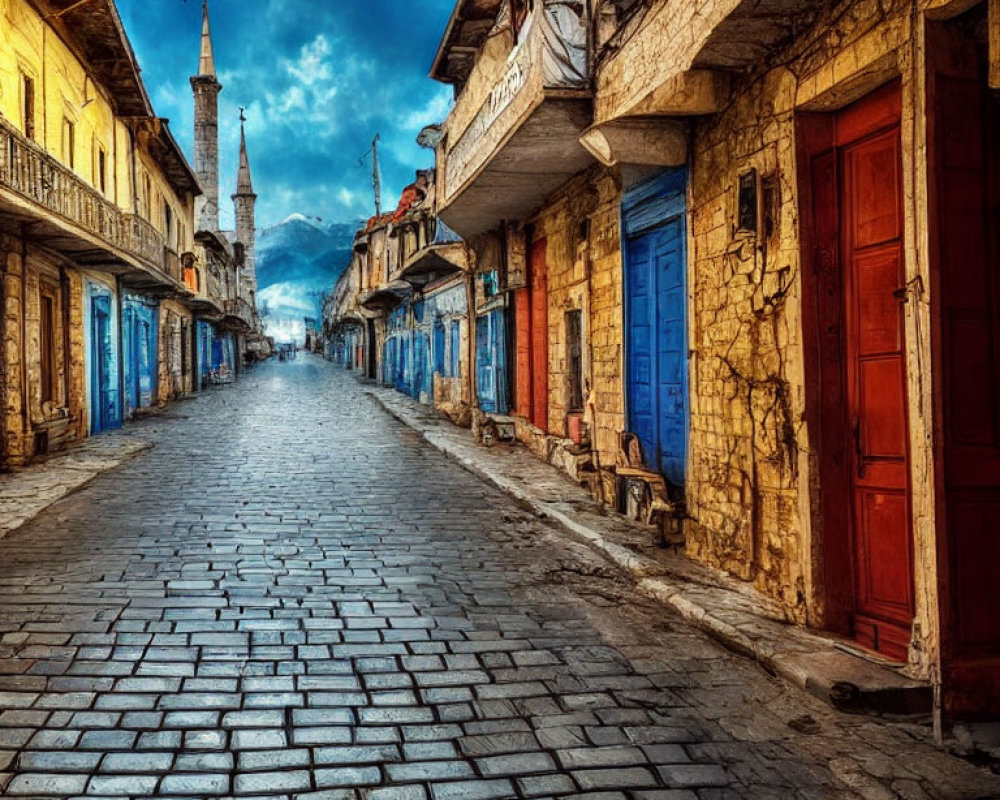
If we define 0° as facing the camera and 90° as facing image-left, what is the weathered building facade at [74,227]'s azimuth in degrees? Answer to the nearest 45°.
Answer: approximately 270°

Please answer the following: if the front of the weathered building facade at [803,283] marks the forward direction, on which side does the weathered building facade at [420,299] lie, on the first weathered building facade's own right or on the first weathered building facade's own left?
on the first weathered building facade's own right

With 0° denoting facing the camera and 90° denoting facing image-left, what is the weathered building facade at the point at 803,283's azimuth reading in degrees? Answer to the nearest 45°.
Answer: approximately 45°

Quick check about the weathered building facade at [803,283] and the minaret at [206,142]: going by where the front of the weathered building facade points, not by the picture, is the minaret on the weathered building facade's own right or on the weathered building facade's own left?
on the weathered building facade's own right
